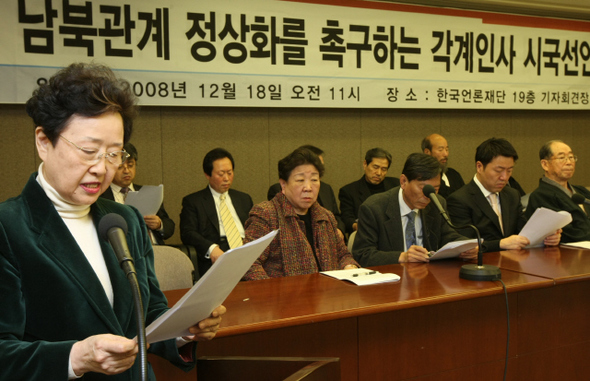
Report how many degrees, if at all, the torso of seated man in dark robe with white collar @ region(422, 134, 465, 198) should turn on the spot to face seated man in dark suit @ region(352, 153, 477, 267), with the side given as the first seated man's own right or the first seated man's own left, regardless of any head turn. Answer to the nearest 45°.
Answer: approximately 45° to the first seated man's own right

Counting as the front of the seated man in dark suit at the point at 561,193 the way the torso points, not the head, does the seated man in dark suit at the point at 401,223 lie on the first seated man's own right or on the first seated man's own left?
on the first seated man's own right

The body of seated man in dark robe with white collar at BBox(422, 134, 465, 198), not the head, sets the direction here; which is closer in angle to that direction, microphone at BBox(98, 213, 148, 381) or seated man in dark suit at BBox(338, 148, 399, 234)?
the microphone

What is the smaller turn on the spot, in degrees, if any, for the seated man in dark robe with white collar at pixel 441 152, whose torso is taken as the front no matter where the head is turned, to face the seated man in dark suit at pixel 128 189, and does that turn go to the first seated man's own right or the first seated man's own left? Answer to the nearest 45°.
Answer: approximately 90° to the first seated man's own right

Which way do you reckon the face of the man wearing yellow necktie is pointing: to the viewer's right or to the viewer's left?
to the viewer's right
